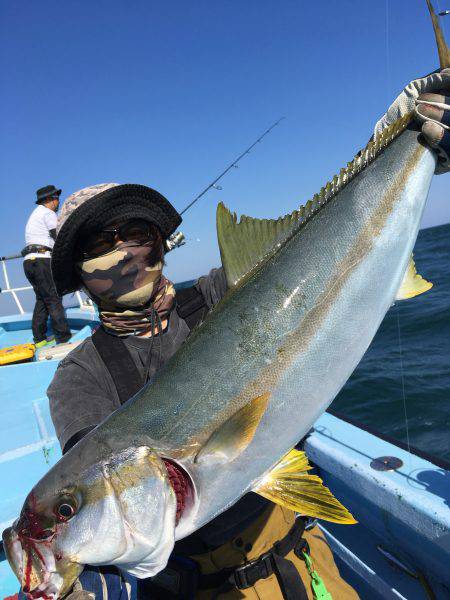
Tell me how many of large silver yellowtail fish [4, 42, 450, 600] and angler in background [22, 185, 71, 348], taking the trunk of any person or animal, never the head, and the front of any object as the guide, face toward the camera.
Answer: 1

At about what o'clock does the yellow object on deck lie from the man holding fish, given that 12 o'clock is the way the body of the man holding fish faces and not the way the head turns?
The yellow object on deck is roughly at 5 o'clock from the man holding fish.

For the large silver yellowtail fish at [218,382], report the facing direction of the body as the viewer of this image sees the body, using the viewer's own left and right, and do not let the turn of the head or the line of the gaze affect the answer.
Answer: facing the viewer

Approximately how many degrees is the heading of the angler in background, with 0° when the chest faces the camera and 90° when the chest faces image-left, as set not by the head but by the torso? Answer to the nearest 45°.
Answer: approximately 225°

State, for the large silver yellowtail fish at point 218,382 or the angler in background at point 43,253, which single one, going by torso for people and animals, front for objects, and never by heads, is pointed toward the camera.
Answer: the large silver yellowtail fish
